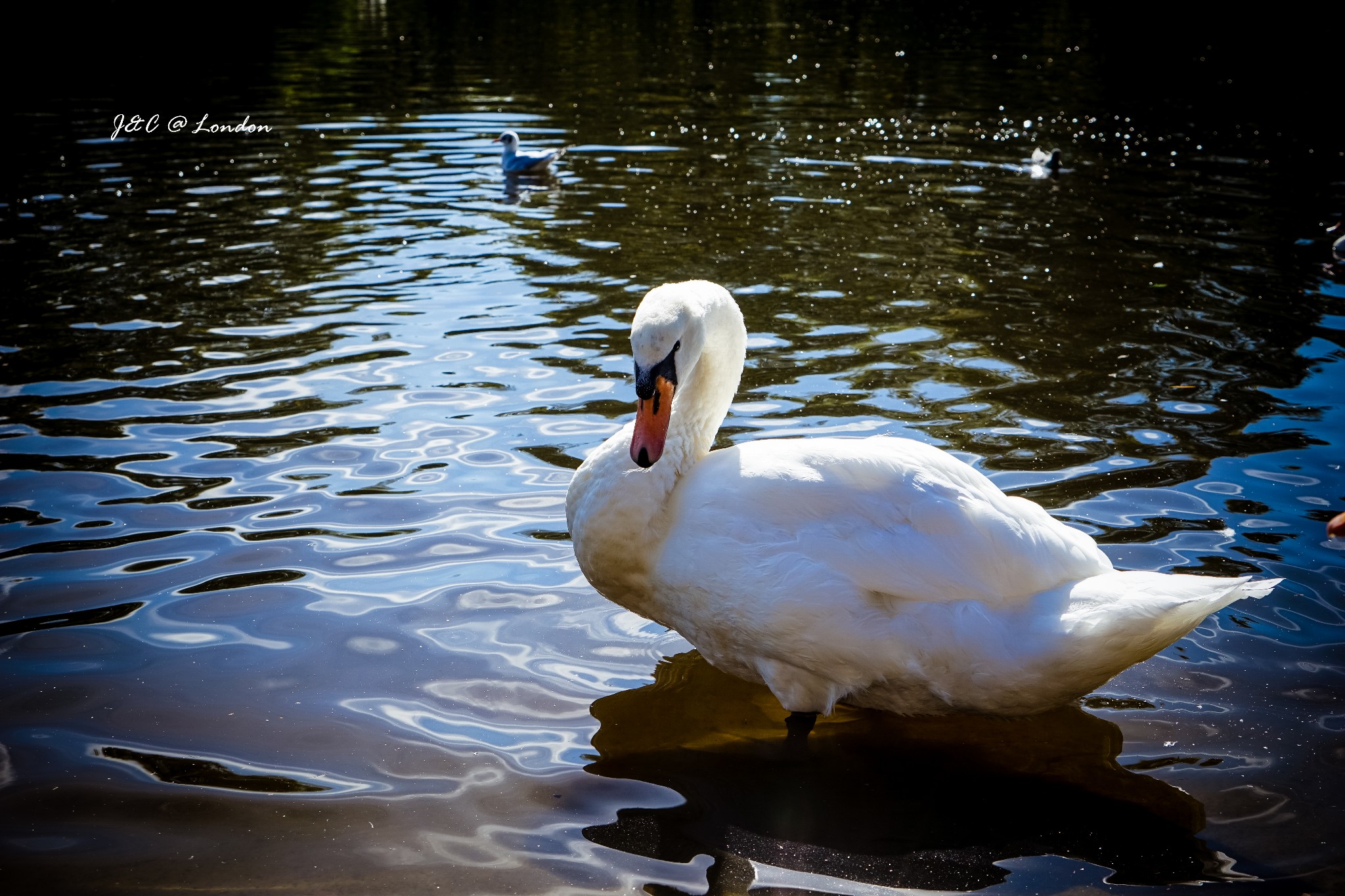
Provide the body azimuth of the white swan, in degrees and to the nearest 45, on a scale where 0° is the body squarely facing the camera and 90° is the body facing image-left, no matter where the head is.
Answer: approximately 90°

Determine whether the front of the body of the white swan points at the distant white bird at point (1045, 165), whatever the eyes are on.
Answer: no

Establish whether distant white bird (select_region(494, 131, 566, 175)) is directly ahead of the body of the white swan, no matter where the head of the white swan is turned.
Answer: no

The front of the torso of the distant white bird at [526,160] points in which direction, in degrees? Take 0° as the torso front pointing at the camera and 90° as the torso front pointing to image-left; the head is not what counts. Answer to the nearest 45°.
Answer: approximately 90°

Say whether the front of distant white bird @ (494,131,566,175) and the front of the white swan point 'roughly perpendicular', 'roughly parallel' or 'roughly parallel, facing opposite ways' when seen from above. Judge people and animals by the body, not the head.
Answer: roughly parallel

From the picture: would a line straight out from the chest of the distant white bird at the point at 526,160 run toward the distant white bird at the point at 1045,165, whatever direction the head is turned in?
no

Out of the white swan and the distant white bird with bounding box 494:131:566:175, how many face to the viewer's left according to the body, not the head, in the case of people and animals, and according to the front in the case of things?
2

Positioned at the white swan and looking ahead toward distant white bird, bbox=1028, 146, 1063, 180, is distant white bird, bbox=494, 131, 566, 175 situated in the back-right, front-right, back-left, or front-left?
front-left

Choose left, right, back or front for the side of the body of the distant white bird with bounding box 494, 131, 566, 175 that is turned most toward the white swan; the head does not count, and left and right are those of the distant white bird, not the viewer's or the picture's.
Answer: left

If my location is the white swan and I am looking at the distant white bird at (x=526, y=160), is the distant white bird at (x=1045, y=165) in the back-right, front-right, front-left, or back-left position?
front-right
